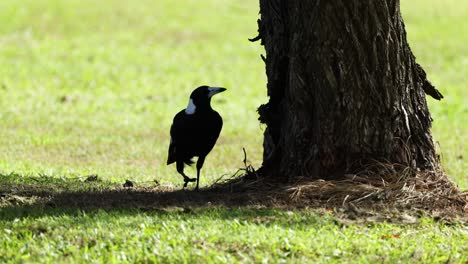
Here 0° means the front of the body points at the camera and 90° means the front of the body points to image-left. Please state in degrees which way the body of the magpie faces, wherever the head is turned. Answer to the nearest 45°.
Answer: approximately 315°
